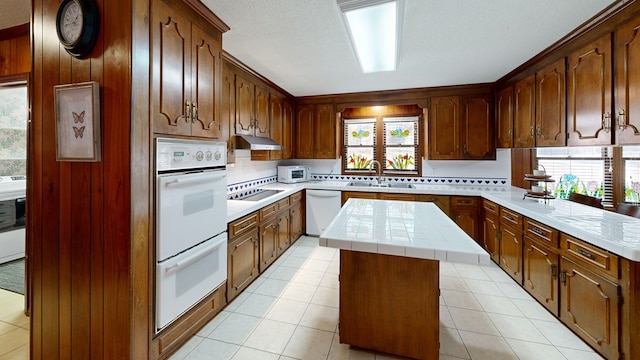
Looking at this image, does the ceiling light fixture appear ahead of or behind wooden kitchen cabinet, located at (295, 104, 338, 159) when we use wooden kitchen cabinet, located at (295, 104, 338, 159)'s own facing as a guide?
ahead

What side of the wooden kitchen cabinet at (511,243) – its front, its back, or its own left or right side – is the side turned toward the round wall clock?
front

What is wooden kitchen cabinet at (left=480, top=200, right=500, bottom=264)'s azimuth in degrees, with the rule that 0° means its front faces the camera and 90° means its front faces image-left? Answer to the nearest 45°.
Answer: approximately 45°

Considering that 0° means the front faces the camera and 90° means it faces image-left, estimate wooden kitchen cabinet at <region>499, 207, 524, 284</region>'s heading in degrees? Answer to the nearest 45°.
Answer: approximately 45°

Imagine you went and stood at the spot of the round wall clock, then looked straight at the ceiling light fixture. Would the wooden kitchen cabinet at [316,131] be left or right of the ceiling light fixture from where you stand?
left

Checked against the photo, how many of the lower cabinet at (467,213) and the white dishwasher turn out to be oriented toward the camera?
2

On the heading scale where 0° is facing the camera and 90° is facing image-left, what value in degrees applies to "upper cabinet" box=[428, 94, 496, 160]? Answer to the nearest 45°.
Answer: approximately 0°

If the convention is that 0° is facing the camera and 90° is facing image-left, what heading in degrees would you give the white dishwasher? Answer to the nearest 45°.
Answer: approximately 0°
